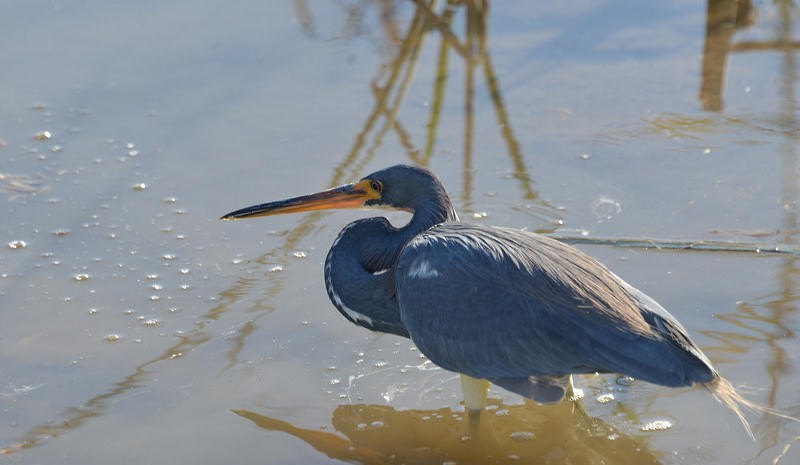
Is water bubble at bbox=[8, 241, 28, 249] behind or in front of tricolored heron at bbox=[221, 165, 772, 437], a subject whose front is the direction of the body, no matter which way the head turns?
in front

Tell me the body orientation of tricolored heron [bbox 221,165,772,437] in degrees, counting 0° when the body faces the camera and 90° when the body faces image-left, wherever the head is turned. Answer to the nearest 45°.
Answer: approximately 90°

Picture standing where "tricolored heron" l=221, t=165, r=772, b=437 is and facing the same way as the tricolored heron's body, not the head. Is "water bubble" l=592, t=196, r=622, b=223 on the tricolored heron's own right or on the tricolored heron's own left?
on the tricolored heron's own right

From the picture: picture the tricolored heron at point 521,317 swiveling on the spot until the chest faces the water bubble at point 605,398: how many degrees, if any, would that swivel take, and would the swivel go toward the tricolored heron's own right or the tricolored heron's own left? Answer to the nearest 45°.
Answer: approximately 135° to the tricolored heron's own right

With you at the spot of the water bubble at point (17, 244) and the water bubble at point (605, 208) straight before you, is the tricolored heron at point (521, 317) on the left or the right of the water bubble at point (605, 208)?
right

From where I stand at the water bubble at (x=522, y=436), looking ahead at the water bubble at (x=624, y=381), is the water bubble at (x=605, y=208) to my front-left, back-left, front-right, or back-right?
front-left
